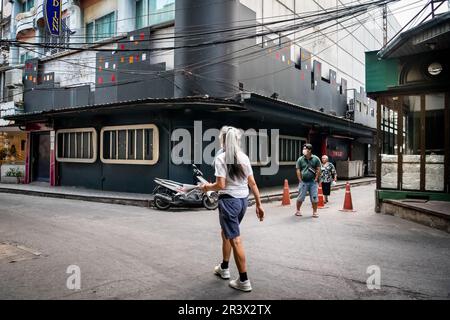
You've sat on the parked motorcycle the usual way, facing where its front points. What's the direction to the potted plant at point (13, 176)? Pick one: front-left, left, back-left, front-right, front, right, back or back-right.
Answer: back-left

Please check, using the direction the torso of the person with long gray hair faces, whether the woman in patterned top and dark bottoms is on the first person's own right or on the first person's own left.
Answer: on the first person's own right

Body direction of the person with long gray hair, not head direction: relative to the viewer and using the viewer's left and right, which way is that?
facing away from the viewer and to the left of the viewer

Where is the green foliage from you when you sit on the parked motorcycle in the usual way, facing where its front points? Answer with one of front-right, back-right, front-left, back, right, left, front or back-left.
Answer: back-left

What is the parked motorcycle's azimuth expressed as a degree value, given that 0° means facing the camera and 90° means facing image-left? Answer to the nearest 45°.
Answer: approximately 270°

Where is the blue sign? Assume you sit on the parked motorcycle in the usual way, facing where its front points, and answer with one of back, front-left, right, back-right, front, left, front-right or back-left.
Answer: back-left

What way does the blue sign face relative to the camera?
toward the camera

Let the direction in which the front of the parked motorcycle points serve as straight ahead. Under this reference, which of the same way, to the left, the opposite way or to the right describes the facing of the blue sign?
to the right

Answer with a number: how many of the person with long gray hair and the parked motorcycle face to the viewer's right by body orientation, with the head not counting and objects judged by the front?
1

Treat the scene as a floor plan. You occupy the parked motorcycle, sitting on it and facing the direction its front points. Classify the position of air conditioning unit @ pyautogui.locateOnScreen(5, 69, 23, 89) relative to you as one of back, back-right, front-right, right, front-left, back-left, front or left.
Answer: back-left

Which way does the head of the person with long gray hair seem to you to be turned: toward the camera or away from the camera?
away from the camera

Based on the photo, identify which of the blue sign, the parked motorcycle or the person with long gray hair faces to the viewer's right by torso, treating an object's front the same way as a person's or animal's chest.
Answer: the parked motorcycle
